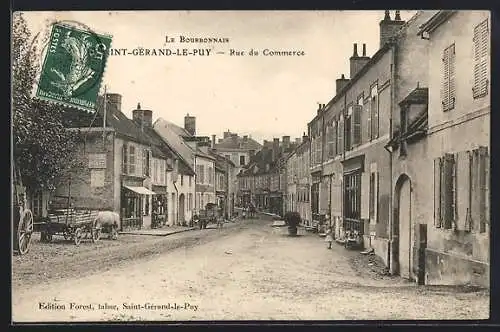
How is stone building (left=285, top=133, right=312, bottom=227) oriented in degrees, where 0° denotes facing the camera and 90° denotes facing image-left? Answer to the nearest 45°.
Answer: approximately 45°

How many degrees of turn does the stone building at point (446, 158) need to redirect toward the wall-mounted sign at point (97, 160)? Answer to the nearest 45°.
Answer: approximately 45° to its right

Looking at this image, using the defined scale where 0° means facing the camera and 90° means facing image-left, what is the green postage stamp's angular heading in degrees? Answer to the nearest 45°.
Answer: approximately 0°

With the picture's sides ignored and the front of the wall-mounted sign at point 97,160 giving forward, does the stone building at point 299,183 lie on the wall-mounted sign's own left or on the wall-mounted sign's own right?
on the wall-mounted sign's own left
